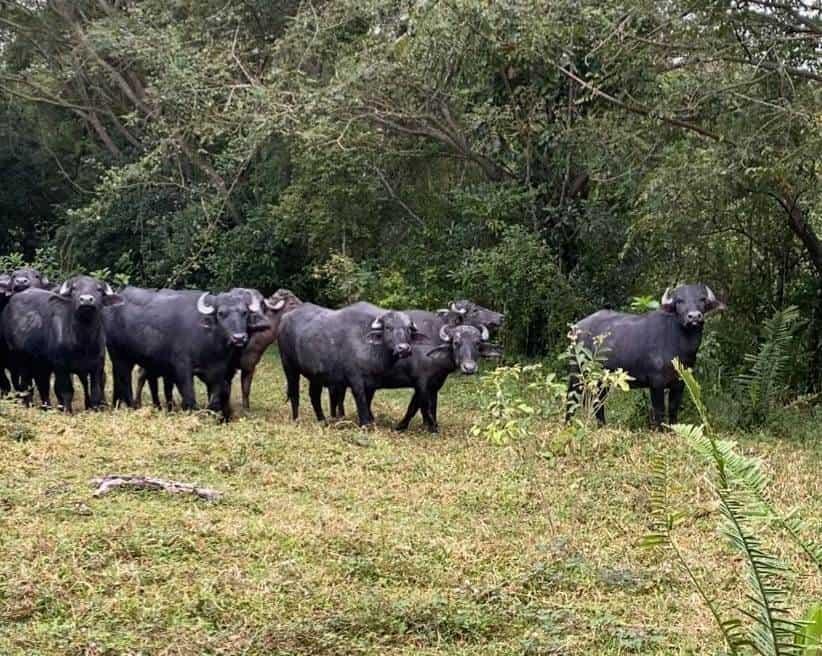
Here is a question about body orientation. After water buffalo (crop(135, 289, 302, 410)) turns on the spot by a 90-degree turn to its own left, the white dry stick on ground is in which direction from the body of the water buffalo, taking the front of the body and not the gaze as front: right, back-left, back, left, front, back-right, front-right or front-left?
back

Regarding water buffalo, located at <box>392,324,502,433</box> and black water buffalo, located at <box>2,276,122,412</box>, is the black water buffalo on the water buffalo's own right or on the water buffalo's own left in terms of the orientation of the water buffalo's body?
on the water buffalo's own right

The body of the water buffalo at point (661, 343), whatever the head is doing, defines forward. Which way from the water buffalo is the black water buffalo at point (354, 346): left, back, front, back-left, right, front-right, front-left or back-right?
back-right

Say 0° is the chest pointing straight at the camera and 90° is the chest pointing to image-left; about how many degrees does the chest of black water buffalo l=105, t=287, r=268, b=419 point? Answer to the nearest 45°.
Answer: approximately 315°

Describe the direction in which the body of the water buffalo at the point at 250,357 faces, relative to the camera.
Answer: to the viewer's right

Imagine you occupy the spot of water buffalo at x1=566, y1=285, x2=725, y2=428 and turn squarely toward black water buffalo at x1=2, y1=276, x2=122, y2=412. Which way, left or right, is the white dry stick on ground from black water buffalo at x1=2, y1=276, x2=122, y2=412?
left

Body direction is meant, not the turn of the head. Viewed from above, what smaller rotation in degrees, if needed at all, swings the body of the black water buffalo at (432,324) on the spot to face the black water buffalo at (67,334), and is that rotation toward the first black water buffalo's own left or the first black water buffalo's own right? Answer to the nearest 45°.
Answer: approximately 180°

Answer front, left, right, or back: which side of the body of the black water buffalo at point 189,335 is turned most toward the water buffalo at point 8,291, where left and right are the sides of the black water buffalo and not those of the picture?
back

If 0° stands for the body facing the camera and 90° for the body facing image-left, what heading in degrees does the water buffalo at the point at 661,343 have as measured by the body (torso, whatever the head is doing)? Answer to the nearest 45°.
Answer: approximately 315°

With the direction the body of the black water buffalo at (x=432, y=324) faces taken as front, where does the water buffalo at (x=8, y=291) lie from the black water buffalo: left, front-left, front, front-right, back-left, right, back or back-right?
back

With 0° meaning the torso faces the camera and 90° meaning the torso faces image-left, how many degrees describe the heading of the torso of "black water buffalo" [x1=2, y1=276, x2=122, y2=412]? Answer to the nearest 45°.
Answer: approximately 315°

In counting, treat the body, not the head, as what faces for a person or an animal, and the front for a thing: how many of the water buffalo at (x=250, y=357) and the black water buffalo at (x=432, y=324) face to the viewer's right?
2
